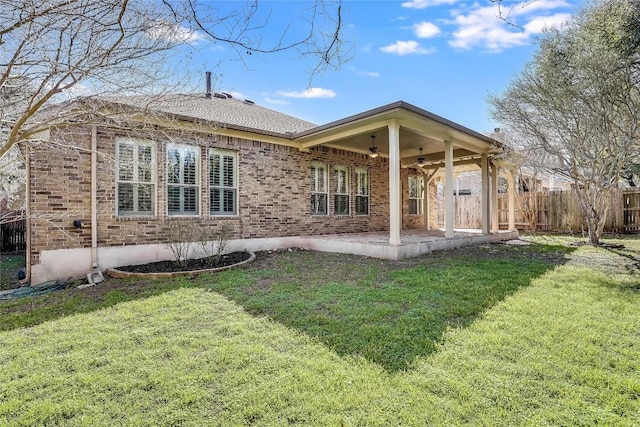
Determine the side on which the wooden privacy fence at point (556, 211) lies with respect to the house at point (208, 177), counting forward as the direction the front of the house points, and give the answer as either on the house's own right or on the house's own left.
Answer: on the house's own right

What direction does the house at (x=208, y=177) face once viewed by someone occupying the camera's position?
facing away from the viewer and to the left of the viewer

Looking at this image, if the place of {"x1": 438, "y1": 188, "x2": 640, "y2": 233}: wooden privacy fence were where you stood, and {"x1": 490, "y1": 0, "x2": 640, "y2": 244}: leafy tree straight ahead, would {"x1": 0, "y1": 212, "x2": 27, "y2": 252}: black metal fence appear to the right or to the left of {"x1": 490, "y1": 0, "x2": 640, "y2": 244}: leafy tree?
right

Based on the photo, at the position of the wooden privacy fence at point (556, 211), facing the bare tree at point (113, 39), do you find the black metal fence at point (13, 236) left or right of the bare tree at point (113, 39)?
right
